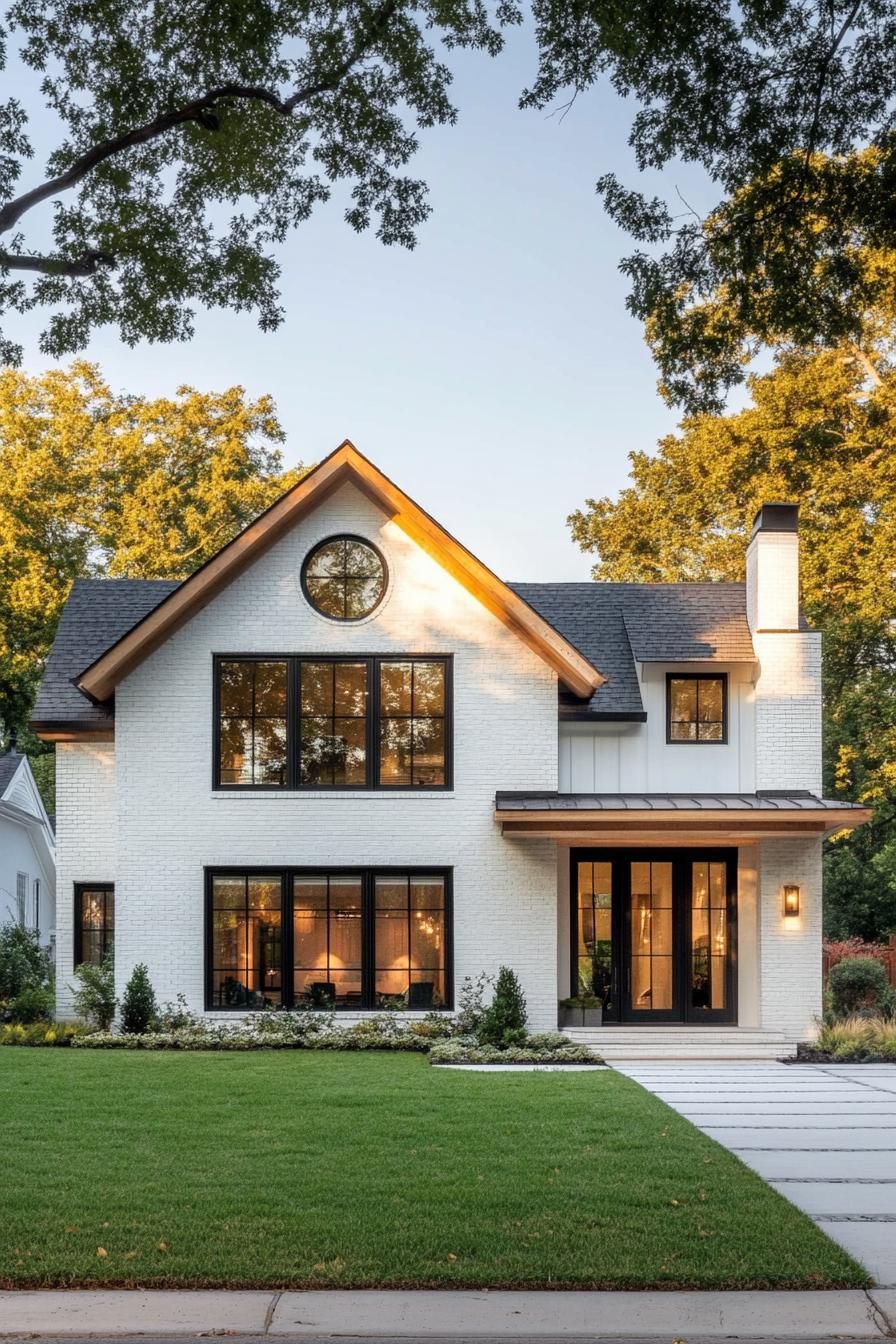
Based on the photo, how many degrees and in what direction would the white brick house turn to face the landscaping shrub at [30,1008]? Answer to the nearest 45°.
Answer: approximately 90° to its right

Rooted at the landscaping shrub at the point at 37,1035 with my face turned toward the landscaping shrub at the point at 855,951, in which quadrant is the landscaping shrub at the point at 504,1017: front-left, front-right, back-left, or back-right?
front-right

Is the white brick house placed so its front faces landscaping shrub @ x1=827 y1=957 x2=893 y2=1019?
no

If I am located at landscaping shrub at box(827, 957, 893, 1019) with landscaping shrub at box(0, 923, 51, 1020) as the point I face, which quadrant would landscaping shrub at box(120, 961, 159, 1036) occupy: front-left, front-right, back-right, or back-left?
front-left

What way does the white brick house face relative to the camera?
toward the camera

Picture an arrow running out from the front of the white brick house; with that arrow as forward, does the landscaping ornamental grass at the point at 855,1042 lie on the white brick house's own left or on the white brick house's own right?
on the white brick house's own left
